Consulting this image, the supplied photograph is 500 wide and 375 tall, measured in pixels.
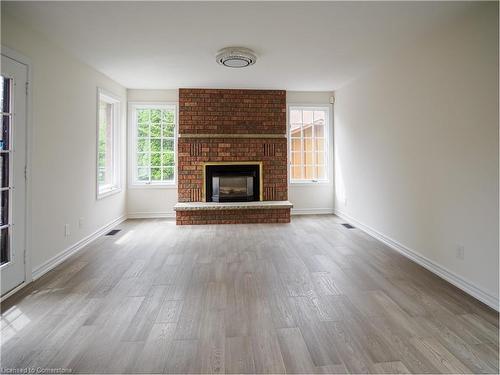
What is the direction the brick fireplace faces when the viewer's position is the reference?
facing the viewer

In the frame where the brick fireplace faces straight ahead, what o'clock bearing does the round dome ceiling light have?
The round dome ceiling light is roughly at 12 o'clock from the brick fireplace.

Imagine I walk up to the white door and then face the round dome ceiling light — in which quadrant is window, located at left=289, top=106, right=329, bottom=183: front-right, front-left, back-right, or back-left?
front-left

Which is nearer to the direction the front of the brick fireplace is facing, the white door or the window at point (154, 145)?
the white door

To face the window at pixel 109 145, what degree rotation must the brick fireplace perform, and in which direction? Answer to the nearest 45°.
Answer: approximately 90° to its right

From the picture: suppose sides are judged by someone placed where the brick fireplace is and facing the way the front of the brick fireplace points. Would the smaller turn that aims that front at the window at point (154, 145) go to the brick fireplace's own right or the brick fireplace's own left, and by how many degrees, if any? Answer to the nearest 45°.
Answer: approximately 90° to the brick fireplace's own right

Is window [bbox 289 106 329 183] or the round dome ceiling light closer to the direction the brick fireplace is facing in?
the round dome ceiling light

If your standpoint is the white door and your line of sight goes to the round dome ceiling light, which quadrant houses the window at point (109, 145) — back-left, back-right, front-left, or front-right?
front-left

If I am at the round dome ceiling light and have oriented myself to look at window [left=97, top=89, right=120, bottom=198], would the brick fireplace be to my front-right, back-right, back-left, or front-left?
front-right

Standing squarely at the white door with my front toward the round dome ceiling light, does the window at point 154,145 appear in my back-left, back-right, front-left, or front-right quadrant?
front-left

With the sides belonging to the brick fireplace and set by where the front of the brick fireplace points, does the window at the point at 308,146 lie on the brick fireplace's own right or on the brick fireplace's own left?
on the brick fireplace's own left
